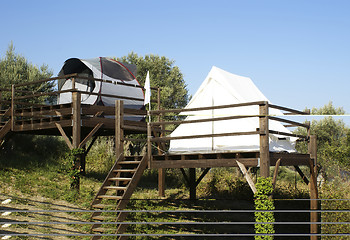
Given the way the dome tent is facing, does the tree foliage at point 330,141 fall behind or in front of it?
behind

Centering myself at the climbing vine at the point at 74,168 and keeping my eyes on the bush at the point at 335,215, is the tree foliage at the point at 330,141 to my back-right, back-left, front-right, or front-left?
front-left

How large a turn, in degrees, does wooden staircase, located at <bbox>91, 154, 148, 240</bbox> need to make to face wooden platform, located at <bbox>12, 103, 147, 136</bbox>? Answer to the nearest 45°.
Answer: approximately 90° to its right

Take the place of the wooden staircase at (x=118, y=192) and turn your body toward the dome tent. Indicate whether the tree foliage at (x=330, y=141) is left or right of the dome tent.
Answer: right

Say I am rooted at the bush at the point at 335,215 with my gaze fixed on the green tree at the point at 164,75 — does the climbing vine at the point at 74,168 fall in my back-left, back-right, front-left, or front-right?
front-left

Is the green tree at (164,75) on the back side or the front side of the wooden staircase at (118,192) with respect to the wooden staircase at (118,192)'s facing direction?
on the back side

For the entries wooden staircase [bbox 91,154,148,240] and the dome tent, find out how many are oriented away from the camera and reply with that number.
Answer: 0

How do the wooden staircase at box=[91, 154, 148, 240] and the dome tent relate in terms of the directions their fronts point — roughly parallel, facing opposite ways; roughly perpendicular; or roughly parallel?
roughly parallel

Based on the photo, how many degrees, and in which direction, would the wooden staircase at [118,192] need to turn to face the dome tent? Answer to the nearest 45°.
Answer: approximately 135° to its right

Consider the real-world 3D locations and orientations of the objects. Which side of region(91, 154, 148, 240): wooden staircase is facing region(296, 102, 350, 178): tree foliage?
back

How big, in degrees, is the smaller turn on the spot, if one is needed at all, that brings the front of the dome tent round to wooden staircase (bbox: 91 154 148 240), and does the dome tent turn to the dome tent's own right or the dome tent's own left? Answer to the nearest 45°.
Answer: approximately 45° to the dome tent's own left

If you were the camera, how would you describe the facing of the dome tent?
facing the viewer and to the left of the viewer

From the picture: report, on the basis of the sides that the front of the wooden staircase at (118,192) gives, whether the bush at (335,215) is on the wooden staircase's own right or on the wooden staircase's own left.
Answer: on the wooden staircase's own left
